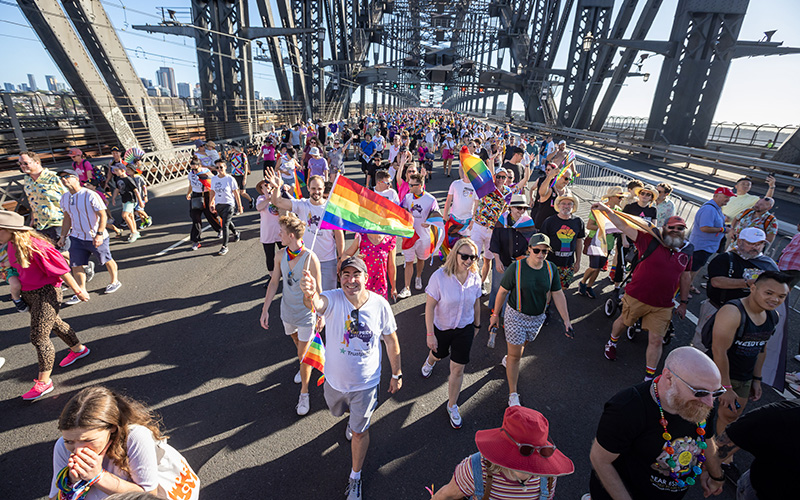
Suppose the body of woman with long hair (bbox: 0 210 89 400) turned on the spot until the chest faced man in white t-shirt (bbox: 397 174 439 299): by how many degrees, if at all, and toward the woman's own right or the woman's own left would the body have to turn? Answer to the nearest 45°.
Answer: approximately 180°

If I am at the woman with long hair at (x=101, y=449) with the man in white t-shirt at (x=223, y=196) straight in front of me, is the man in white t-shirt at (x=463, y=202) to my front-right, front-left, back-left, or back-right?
front-right

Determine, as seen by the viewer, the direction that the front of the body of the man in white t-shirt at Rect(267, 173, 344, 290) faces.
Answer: toward the camera

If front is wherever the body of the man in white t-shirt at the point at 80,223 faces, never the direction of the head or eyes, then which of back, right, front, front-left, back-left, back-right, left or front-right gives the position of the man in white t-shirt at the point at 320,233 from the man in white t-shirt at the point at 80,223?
left

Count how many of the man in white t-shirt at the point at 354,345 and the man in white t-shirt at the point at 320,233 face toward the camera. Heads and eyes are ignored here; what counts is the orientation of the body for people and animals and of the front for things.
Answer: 2

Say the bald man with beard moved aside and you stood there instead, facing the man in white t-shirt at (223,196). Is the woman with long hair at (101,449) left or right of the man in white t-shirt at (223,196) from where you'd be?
left

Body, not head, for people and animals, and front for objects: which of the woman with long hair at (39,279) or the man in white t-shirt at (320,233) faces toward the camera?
the man in white t-shirt

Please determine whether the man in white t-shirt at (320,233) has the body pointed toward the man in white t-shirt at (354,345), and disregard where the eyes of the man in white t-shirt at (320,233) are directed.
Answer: yes

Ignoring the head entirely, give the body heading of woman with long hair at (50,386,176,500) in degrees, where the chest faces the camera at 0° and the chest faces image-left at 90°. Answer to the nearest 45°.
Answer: approximately 45°

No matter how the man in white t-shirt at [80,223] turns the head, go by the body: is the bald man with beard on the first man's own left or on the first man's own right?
on the first man's own left

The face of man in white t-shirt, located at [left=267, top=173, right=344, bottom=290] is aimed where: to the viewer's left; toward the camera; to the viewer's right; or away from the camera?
toward the camera

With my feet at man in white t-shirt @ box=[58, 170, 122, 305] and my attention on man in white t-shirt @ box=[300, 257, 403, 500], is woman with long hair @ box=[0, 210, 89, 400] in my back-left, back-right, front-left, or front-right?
front-right

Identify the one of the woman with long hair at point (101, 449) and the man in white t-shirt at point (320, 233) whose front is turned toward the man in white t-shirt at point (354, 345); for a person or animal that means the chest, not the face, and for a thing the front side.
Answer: the man in white t-shirt at point (320, 233)

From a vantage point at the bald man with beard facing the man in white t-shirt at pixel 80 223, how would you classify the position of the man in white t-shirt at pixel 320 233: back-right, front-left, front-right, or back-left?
front-right

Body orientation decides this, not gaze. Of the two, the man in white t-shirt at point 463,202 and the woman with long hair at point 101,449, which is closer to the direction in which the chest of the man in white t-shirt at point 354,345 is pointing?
the woman with long hair

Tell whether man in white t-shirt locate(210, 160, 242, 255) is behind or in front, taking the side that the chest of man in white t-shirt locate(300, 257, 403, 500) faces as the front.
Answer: behind
